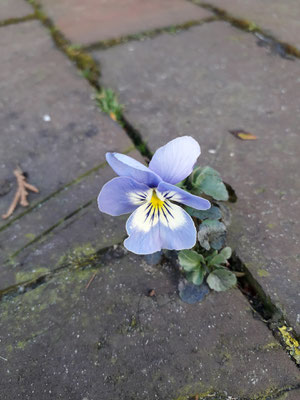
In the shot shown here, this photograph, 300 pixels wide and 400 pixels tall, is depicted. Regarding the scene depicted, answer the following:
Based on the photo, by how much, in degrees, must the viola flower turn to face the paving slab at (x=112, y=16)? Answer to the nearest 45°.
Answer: approximately 180°

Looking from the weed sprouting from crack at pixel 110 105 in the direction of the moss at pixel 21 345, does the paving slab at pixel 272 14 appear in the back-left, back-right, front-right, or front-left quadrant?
back-left

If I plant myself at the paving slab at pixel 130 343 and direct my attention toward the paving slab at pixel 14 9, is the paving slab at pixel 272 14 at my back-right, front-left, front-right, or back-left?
front-right

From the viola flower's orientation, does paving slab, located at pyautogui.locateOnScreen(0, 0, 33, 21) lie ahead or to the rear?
to the rear

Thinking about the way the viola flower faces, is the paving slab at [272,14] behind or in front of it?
behind

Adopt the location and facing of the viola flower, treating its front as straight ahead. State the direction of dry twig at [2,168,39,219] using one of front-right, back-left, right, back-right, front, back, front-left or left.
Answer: back-right

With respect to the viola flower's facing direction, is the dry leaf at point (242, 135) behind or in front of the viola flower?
behind

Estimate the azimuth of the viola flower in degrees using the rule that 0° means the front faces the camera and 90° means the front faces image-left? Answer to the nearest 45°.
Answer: approximately 0°

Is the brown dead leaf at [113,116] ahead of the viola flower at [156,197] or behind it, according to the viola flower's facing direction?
behind
